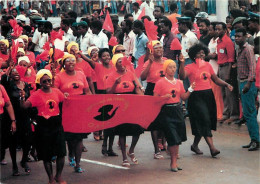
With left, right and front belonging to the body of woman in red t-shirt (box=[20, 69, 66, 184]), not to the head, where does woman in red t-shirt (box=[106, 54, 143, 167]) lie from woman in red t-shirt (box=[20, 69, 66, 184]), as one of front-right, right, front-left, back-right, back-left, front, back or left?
back-left

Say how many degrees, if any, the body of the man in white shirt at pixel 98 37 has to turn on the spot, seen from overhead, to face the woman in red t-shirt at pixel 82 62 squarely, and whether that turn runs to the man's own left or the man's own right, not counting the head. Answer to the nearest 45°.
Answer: approximately 45° to the man's own left

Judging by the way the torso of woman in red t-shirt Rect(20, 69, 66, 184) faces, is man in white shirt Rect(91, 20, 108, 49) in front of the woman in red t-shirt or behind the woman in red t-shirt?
behind

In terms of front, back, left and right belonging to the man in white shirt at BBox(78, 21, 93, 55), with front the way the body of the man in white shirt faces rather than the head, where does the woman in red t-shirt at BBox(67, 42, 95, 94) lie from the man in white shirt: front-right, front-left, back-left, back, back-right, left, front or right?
front-left

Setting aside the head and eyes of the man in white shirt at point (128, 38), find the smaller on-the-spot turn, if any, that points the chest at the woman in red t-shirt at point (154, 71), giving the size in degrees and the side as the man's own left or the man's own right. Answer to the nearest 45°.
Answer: approximately 45° to the man's own left

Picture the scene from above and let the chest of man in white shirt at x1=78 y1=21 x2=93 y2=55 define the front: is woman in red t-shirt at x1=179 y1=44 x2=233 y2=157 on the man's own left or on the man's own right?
on the man's own left

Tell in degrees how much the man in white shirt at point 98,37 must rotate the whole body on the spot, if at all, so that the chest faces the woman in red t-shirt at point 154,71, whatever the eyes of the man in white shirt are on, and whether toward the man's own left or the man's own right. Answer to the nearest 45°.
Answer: approximately 45° to the man's own left

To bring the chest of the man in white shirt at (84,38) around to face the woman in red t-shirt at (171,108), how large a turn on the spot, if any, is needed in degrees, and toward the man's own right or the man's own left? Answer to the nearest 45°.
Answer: approximately 45° to the man's own left

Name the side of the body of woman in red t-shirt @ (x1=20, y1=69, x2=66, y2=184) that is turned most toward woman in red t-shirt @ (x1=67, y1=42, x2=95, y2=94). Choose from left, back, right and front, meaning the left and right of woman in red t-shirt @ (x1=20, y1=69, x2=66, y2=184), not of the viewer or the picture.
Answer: back

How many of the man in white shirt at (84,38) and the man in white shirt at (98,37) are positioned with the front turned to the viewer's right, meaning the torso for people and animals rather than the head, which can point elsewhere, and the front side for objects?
0

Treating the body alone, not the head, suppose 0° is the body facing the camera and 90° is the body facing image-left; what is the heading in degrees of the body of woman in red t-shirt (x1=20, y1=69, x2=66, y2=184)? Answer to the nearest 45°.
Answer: approximately 0°

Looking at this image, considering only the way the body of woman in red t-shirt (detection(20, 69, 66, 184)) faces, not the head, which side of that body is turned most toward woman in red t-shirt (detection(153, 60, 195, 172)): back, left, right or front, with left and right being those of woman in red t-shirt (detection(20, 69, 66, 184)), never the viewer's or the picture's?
left
